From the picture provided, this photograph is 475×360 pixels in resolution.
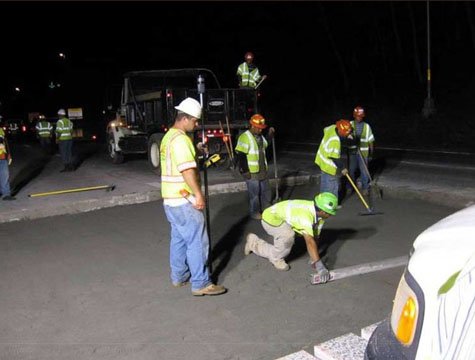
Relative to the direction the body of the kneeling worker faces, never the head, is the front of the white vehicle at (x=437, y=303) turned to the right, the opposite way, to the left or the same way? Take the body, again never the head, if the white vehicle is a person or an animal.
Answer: the opposite way

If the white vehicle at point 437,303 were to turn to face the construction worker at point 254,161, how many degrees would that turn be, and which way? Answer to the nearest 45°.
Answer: approximately 45° to its right

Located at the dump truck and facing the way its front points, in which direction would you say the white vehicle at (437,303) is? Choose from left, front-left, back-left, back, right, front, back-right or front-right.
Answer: back-left

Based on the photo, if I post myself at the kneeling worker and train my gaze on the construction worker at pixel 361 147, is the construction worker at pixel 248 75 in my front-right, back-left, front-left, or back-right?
front-left

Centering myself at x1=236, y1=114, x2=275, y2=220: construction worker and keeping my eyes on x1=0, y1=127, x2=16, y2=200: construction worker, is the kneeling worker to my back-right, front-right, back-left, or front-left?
back-left

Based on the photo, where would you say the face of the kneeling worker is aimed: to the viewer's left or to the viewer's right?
to the viewer's right

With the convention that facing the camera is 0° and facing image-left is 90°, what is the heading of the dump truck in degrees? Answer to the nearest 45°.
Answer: approximately 135°

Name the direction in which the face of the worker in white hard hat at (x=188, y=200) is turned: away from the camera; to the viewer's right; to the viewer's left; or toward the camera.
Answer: to the viewer's right

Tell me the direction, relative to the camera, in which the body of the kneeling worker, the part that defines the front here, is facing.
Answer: to the viewer's right

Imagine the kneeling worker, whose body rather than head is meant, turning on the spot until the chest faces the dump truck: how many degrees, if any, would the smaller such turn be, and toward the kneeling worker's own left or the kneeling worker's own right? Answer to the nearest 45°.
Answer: approximately 135° to the kneeling worker's own left

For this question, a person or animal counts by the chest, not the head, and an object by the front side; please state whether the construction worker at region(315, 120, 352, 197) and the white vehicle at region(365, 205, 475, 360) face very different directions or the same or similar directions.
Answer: very different directions

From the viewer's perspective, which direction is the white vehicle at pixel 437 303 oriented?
to the viewer's left

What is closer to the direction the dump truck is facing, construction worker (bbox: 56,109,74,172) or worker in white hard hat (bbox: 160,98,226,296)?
the construction worker

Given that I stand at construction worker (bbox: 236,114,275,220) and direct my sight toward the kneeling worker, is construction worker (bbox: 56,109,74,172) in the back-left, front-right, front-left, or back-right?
back-right
